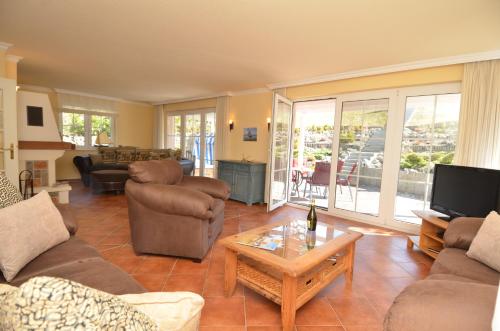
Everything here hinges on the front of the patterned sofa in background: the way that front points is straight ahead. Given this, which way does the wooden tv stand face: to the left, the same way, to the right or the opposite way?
to the right

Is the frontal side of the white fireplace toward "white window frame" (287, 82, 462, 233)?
yes

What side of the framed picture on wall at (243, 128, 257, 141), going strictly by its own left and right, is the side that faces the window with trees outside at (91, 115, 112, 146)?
right

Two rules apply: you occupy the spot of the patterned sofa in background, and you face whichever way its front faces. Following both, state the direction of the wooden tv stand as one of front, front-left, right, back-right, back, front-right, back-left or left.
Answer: front-left

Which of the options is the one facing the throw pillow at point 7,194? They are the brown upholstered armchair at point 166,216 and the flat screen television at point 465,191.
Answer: the flat screen television

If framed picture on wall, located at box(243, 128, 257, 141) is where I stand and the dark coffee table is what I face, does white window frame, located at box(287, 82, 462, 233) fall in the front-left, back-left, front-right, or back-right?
back-left

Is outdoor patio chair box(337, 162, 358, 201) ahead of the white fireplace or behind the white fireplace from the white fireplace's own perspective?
ahead

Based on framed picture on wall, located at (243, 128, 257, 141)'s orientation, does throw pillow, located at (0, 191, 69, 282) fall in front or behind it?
in front

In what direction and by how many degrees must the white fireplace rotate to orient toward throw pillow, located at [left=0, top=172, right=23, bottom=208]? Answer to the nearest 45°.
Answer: approximately 45° to its right

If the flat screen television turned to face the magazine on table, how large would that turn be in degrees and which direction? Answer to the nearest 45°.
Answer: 0° — it already faces it

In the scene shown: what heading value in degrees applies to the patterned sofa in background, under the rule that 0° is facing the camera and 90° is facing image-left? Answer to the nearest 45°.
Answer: approximately 0°

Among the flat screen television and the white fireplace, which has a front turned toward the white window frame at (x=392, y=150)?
the white fireplace
